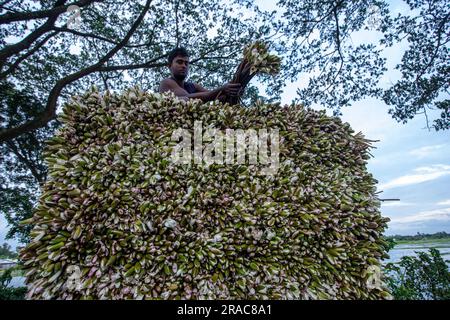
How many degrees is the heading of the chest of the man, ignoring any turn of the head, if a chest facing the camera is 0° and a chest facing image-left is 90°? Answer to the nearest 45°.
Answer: approximately 315°
